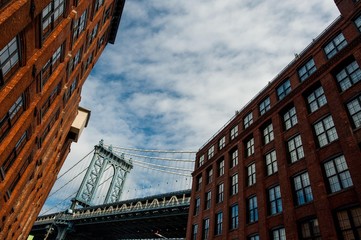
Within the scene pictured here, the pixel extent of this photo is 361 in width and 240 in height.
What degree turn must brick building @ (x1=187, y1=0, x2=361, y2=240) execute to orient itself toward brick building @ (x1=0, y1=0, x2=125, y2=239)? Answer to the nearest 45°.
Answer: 0° — it already faces it
